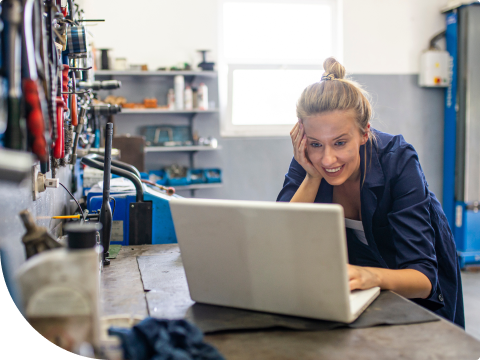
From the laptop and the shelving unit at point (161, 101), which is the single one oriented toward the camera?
the shelving unit

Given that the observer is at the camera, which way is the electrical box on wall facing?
facing the viewer

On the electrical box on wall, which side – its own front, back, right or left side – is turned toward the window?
right

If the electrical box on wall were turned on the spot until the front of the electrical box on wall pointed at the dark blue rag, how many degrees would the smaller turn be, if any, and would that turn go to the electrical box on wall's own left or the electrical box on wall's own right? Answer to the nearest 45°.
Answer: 0° — it already faces it

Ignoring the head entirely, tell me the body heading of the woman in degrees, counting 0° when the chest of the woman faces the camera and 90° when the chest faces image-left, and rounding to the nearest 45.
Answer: approximately 45°

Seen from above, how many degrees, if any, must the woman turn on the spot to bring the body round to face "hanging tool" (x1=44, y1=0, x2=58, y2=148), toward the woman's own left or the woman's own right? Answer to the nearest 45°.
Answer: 0° — they already face it

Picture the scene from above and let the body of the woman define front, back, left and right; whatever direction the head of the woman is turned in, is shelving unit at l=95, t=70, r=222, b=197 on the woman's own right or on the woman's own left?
on the woman's own right

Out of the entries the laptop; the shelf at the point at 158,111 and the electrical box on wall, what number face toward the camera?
2

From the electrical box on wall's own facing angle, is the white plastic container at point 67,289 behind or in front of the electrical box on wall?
in front

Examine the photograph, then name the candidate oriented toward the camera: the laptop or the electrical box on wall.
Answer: the electrical box on wall

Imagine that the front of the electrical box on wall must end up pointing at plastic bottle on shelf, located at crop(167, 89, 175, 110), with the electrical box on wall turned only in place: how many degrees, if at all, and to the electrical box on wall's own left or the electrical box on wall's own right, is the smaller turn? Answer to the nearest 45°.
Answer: approximately 45° to the electrical box on wall's own right

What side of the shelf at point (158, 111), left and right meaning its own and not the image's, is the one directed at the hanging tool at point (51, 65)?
front

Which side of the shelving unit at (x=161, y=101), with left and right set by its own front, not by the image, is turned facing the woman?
front

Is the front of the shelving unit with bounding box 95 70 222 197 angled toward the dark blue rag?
yes

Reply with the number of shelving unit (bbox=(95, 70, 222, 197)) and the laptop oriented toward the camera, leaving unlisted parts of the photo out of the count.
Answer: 1
